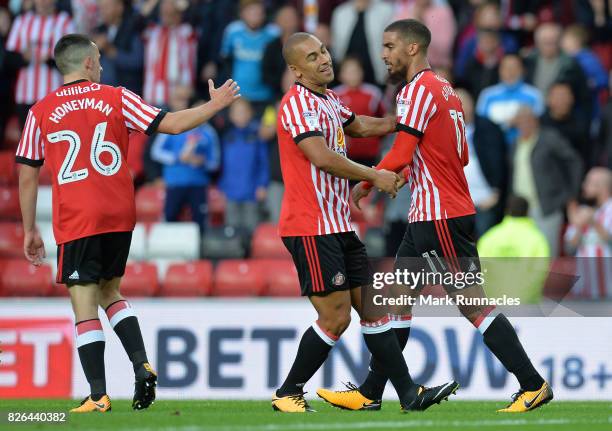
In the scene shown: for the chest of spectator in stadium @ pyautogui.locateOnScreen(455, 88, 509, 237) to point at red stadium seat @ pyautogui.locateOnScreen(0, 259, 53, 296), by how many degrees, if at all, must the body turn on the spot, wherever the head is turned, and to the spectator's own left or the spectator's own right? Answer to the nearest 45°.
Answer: approximately 45° to the spectator's own right

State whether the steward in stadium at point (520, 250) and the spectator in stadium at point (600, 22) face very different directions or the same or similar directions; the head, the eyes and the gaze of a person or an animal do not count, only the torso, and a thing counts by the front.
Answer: very different directions

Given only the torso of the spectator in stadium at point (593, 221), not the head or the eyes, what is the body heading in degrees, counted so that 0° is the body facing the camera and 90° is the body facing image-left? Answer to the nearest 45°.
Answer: approximately 45°

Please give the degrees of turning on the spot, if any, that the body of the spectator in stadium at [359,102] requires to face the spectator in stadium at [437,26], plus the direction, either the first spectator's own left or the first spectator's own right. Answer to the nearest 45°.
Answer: approximately 135° to the first spectator's own left

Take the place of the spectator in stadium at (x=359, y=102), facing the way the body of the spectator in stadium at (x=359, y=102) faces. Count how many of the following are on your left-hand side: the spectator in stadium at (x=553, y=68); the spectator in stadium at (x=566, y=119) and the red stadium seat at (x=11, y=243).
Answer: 2
